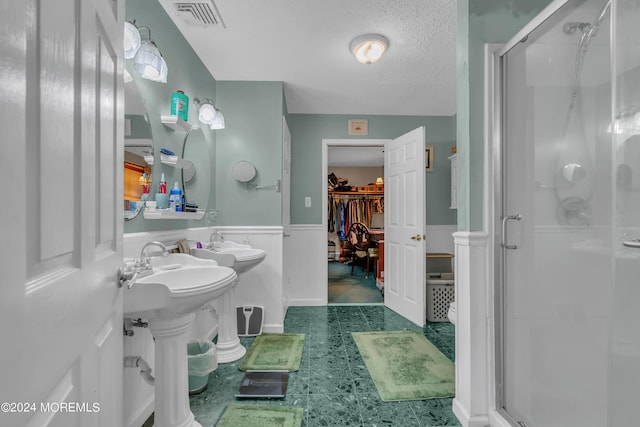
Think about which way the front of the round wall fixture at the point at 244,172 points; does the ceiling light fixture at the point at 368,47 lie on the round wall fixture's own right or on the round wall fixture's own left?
on the round wall fixture's own left

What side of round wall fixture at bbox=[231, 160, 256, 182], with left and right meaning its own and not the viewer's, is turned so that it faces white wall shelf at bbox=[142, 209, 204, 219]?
front

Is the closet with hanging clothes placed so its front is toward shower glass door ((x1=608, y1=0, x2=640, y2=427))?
yes

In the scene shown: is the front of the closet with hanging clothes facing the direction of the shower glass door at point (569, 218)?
yes

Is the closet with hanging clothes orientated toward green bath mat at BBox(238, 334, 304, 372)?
yes

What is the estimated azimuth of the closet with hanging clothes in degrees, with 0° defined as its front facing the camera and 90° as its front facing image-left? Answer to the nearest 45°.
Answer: approximately 0°

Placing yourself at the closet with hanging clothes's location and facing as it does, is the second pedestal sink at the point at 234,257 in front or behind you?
in front

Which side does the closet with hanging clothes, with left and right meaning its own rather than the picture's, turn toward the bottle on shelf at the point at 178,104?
front

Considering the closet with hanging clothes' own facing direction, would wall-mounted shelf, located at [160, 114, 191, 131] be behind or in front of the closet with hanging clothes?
in front

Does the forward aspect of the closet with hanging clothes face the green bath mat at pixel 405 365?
yes

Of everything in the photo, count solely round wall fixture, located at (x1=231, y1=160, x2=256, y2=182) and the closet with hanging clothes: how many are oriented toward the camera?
2

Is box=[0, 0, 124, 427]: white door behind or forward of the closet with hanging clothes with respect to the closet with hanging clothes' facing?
forward
